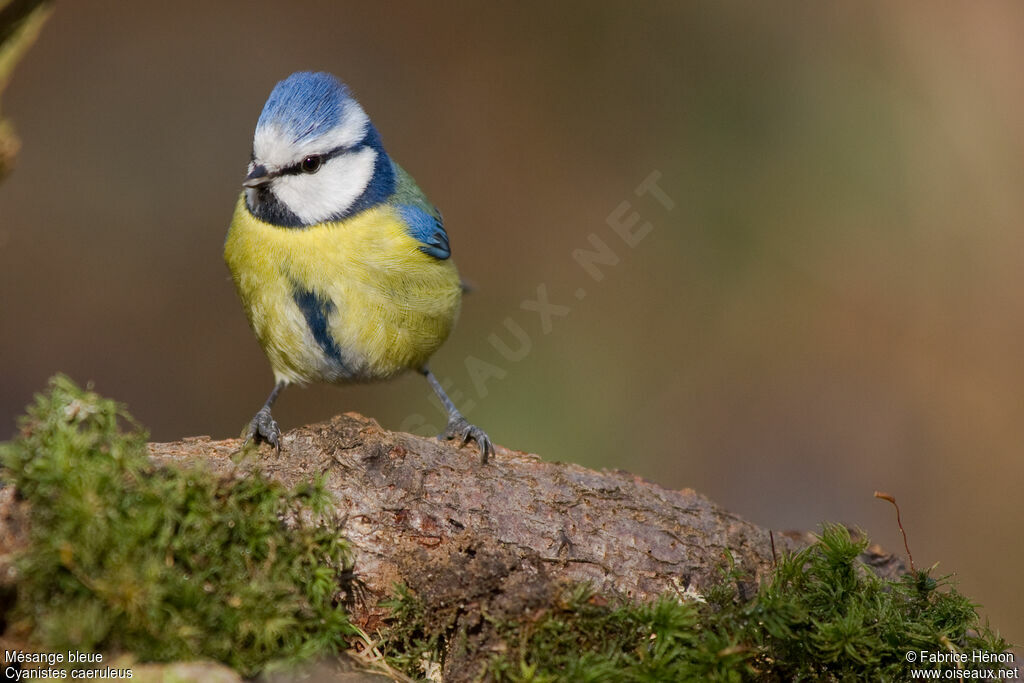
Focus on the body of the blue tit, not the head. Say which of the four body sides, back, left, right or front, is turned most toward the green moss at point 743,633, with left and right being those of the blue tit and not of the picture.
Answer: left

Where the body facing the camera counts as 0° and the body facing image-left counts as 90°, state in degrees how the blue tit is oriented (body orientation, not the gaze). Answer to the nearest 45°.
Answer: approximately 45°
